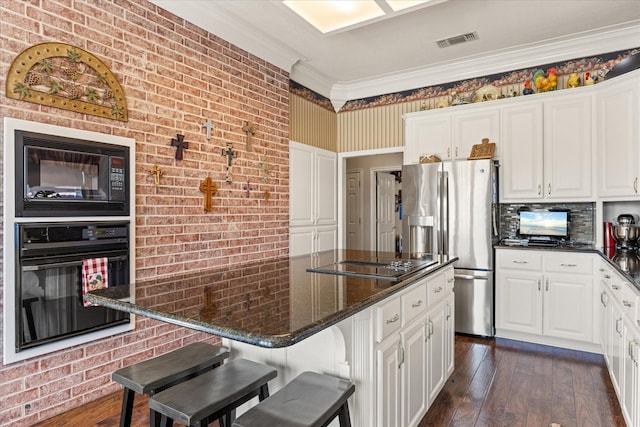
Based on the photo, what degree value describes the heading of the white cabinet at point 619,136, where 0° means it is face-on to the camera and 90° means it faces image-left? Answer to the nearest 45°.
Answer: approximately 45°

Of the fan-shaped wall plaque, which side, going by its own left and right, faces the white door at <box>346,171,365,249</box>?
left

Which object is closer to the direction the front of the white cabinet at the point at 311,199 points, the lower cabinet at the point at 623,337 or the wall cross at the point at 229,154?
the lower cabinet

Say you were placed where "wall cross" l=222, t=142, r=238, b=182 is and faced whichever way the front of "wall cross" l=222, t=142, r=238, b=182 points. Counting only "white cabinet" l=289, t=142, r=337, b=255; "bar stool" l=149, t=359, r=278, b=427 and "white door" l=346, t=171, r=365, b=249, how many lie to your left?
2

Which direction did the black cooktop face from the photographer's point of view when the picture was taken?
facing the viewer and to the right of the viewer

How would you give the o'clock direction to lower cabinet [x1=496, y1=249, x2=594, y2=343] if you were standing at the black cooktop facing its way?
The lower cabinet is roughly at 9 o'clock from the black cooktop.

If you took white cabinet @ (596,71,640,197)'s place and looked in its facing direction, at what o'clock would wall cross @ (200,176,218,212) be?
The wall cross is roughly at 12 o'clock from the white cabinet.
